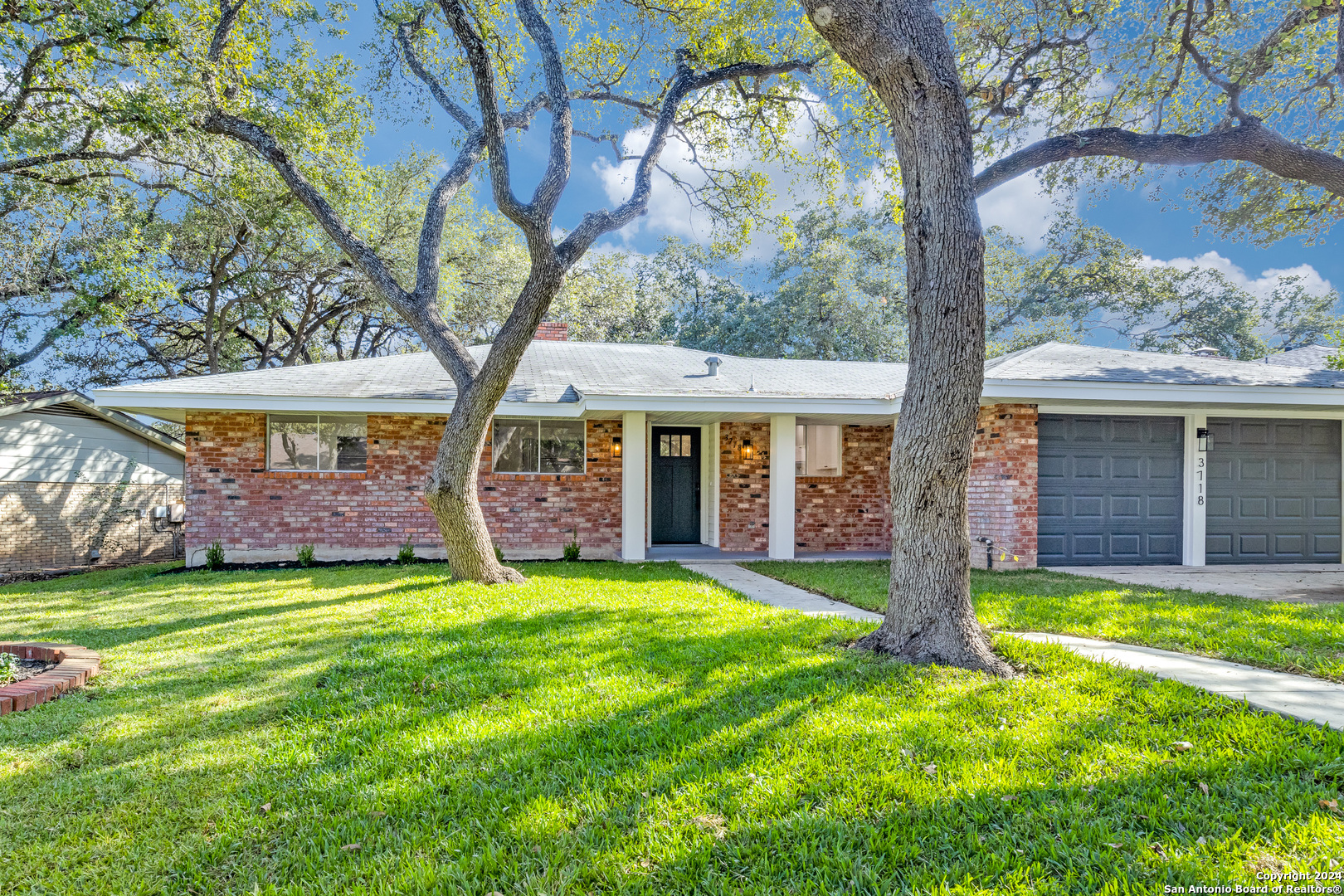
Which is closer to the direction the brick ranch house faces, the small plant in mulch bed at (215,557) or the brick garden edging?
the brick garden edging

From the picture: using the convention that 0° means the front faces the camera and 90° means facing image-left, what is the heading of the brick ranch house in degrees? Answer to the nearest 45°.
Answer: approximately 0°

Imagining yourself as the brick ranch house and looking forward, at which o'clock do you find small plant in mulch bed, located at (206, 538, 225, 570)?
The small plant in mulch bed is roughly at 3 o'clock from the brick ranch house.
